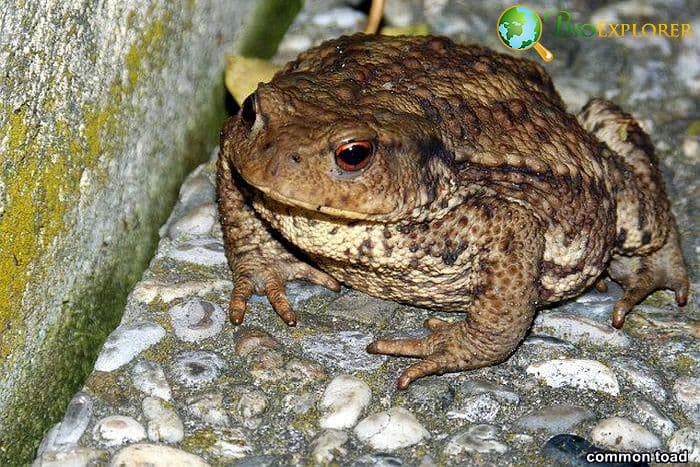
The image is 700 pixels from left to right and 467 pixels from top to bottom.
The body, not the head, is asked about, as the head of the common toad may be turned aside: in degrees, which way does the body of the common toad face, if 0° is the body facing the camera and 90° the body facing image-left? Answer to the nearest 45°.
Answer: approximately 45°

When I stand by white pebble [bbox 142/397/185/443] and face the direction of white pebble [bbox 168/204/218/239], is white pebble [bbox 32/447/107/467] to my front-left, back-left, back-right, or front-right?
back-left

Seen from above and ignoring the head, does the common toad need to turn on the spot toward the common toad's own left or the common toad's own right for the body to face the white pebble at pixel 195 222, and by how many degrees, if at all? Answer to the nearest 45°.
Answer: approximately 45° to the common toad's own right

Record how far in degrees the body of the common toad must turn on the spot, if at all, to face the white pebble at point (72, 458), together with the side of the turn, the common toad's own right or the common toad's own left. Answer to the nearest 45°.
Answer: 0° — it already faces it
